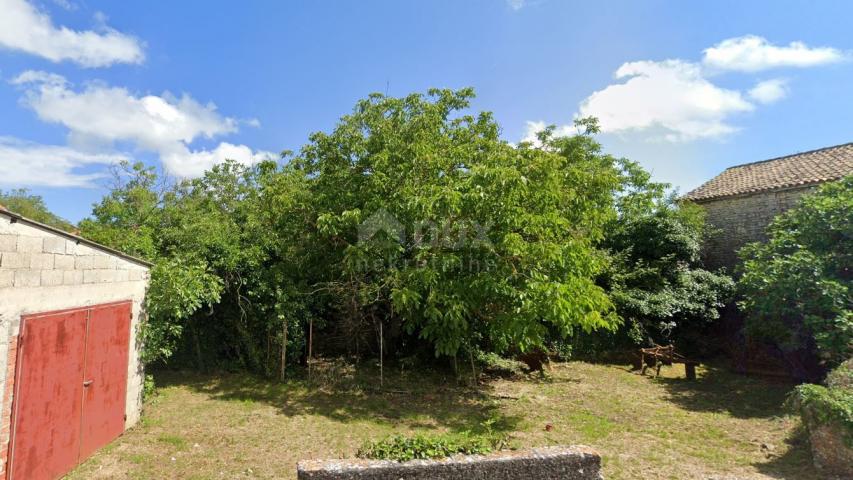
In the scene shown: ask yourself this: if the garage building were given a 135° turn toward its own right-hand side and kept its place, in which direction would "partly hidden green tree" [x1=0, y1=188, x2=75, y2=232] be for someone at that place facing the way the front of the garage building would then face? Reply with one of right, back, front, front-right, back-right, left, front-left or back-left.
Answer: right

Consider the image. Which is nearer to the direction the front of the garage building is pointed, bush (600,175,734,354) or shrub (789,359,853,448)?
the shrub

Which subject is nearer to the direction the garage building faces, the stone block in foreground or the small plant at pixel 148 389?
the stone block in foreground

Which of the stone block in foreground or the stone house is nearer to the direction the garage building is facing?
the stone block in foreground

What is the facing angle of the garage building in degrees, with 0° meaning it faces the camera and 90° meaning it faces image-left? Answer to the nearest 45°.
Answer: approximately 315°

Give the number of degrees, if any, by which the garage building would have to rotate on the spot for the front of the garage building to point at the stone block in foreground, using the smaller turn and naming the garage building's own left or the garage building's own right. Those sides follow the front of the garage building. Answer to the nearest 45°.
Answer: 0° — it already faces it

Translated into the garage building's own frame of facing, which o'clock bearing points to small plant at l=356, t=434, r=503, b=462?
The small plant is roughly at 12 o'clock from the garage building.

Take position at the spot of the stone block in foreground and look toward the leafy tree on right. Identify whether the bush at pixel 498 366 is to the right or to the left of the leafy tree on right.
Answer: left
